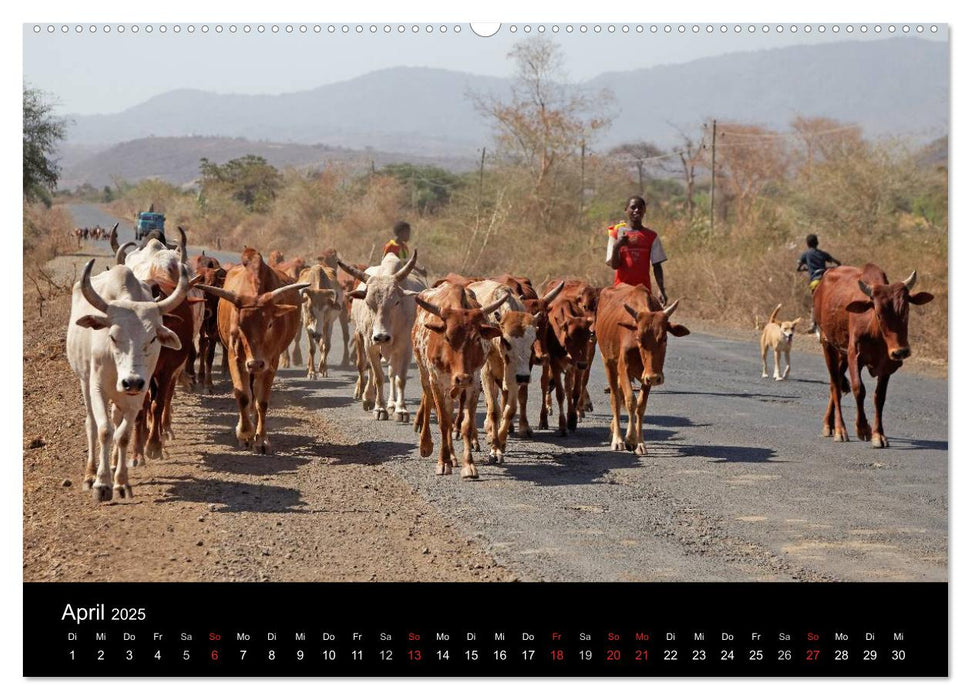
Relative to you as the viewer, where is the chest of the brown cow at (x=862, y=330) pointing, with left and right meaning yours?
facing the viewer and to the right of the viewer

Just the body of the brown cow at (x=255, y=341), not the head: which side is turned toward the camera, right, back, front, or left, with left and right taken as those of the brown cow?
front

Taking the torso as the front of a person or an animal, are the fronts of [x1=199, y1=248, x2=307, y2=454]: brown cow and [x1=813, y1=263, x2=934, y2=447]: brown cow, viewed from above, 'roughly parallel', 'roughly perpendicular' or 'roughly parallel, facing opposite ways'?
roughly parallel

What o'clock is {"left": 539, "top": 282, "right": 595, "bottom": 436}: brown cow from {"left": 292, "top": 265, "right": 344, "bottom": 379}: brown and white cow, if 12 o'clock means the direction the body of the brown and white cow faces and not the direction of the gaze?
The brown cow is roughly at 11 o'clock from the brown and white cow.

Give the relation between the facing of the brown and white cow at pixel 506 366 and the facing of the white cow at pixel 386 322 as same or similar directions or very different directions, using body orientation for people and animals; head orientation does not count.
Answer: same or similar directions

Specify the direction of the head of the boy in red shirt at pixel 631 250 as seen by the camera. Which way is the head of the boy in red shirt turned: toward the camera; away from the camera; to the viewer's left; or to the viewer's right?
toward the camera

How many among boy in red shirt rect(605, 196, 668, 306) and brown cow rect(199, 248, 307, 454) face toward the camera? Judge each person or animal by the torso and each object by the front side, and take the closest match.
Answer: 2

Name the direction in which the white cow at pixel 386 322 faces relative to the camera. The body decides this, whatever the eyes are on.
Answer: toward the camera

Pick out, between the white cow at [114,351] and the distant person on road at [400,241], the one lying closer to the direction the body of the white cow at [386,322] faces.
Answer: the white cow

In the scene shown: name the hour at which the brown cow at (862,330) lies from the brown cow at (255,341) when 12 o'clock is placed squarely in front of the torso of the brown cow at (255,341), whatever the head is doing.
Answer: the brown cow at (862,330) is roughly at 9 o'clock from the brown cow at (255,341).

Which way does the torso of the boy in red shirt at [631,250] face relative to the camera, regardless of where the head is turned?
toward the camera

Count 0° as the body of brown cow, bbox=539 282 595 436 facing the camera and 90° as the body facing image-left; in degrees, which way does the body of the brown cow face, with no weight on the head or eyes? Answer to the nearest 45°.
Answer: approximately 0°

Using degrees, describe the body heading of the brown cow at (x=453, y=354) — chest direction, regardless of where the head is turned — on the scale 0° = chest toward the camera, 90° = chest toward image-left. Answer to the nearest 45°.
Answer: approximately 0°

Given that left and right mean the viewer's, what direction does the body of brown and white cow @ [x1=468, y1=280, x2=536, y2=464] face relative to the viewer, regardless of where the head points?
facing the viewer

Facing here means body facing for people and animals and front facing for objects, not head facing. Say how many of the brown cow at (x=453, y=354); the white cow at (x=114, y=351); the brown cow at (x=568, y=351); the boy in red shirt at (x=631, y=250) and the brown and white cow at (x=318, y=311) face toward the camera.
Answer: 5
